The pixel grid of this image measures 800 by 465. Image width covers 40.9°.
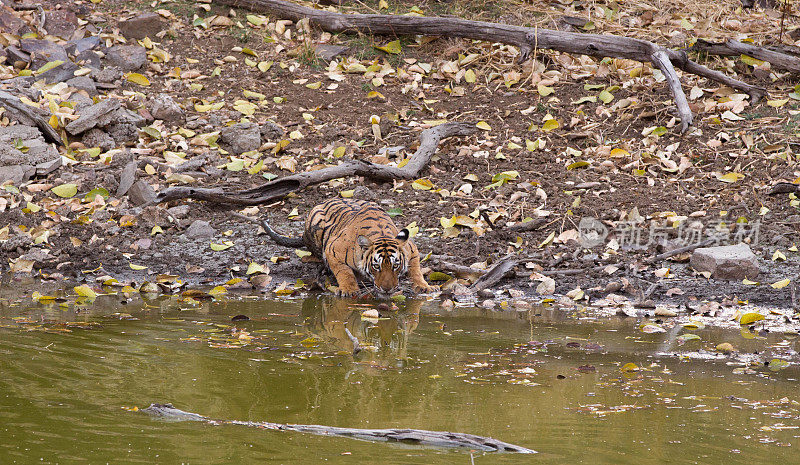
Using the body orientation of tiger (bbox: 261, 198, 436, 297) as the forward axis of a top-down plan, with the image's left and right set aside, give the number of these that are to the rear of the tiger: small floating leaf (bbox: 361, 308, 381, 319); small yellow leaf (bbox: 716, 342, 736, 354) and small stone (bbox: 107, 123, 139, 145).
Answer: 1

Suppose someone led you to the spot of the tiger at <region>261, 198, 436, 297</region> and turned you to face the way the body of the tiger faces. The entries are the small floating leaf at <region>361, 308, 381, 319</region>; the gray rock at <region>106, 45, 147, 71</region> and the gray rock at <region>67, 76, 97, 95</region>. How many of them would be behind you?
2

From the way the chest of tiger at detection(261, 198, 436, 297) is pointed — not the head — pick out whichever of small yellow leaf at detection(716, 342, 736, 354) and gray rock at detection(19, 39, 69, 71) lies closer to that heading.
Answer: the small yellow leaf

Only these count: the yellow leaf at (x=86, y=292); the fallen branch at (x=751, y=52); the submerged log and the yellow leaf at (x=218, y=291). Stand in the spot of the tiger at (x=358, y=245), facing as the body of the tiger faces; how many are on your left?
1

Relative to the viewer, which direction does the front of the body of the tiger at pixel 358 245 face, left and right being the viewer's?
facing the viewer and to the right of the viewer

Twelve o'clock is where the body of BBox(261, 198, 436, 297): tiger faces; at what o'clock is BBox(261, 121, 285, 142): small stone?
The small stone is roughly at 7 o'clock from the tiger.

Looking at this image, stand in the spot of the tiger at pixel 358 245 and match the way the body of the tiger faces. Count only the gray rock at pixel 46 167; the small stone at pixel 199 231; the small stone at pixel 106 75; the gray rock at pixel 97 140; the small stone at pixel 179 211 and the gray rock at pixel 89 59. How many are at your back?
6

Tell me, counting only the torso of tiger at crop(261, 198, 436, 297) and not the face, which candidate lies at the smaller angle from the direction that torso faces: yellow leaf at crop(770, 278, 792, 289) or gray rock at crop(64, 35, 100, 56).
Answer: the yellow leaf

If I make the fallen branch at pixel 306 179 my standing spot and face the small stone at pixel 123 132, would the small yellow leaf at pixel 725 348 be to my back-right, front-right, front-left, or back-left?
back-left

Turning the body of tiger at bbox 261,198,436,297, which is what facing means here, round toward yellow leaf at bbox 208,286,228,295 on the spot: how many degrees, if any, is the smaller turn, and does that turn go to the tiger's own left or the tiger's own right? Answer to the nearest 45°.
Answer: approximately 135° to the tiger's own right

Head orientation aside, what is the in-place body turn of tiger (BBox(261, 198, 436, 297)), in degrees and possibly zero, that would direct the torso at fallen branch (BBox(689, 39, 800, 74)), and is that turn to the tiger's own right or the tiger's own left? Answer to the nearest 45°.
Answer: approximately 90° to the tiger's own left

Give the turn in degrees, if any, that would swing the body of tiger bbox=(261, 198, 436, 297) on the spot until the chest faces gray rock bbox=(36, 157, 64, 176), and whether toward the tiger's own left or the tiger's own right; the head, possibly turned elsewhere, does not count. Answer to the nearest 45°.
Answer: approximately 180°

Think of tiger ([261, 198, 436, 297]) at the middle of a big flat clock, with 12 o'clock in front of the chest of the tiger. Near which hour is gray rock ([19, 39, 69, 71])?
The gray rock is roughly at 6 o'clock from the tiger.

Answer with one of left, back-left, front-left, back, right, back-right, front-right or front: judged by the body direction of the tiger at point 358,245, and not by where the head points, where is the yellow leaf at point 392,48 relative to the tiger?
back-left
